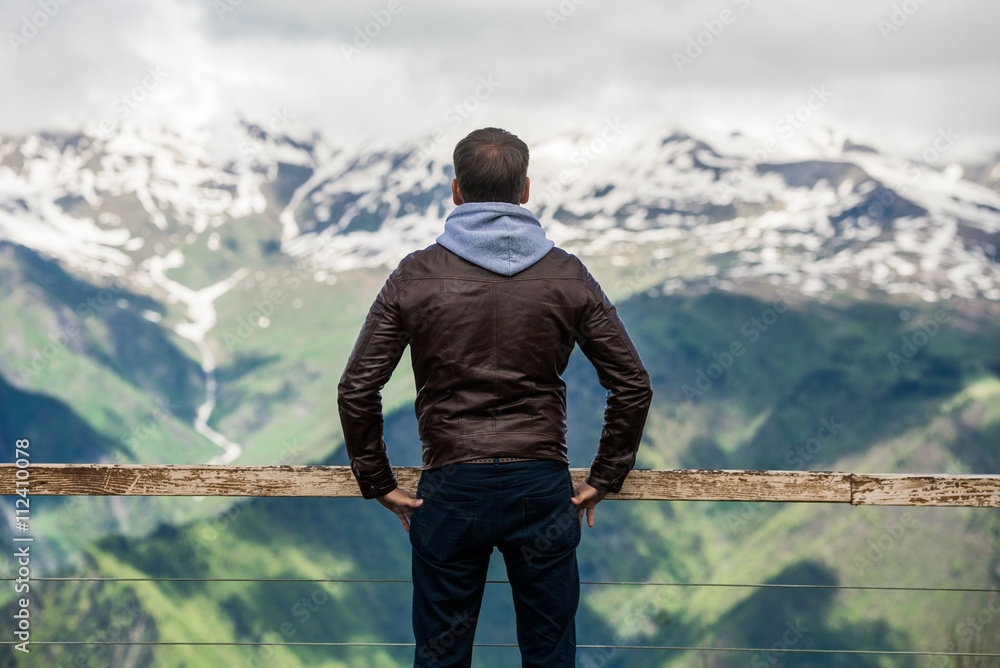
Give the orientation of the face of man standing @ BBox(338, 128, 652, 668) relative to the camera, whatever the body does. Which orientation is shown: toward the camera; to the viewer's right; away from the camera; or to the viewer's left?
away from the camera

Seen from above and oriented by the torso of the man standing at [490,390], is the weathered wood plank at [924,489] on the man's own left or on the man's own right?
on the man's own right

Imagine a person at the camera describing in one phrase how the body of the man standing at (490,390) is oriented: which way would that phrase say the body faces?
away from the camera
